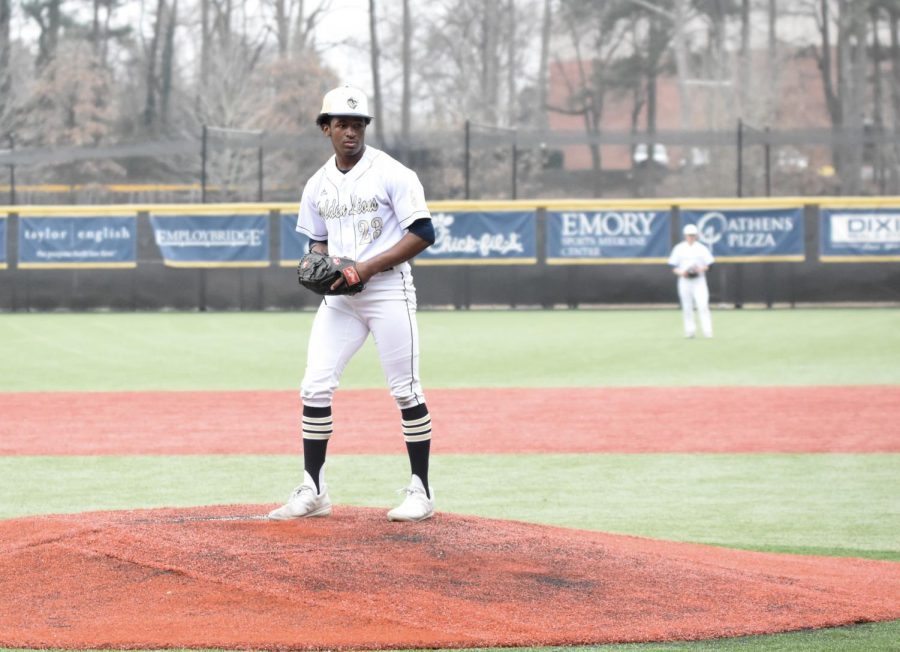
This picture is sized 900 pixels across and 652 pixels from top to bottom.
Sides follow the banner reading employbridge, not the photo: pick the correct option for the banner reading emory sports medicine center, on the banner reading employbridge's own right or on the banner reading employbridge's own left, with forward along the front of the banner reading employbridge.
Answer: on the banner reading employbridge's own left

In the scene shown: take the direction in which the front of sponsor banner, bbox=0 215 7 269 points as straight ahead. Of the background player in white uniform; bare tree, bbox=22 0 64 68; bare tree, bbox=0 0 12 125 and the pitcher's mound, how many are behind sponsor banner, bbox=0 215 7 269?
2

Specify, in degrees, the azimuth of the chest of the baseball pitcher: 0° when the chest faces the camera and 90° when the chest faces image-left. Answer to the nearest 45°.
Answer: approximately 45°

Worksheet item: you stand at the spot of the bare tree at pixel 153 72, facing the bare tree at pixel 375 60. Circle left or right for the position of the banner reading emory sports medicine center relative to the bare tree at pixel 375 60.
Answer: right

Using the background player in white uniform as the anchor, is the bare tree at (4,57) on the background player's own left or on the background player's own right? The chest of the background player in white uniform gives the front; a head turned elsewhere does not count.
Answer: on the background player's own right

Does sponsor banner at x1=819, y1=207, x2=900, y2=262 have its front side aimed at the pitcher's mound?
yes

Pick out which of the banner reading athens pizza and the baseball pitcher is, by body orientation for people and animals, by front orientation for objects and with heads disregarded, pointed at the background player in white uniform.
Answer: the banner reading athens pizza

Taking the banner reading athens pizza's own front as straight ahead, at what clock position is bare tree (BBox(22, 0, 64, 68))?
The bare tree is roughly at 4 o'clock from the banner reading athens pizza.

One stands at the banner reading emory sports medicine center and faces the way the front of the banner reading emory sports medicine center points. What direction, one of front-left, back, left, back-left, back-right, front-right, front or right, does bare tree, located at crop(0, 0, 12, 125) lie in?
back-right

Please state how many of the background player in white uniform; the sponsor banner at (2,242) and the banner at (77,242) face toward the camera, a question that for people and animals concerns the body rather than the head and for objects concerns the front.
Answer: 3

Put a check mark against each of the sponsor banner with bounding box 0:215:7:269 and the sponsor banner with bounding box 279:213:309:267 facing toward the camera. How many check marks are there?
2

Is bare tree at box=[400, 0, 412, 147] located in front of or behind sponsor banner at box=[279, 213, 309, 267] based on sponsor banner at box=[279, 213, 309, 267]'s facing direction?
behind

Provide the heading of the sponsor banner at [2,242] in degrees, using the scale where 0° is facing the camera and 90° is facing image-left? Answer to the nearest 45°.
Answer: approximately 0°

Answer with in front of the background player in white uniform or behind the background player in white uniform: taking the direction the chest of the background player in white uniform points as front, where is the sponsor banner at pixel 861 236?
behind

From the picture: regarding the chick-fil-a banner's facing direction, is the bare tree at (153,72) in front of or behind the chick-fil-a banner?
behind
